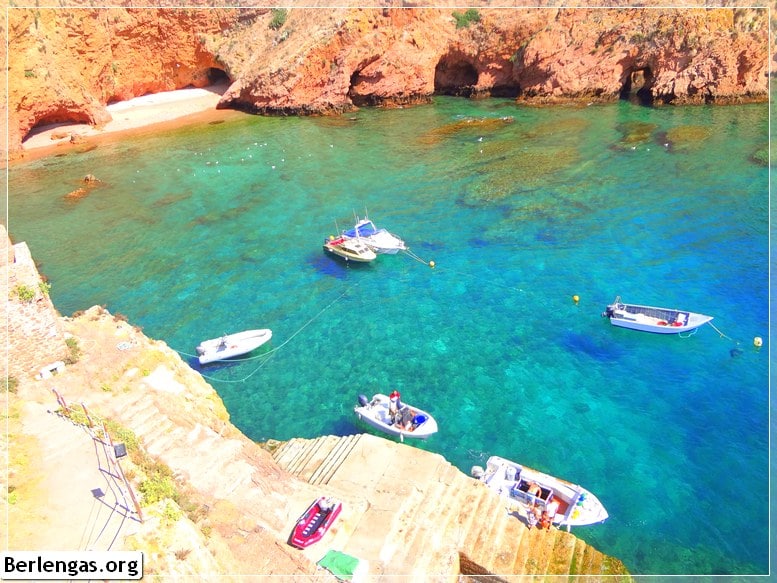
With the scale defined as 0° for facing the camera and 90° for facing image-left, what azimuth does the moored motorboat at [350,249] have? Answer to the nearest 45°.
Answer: approximately 315°

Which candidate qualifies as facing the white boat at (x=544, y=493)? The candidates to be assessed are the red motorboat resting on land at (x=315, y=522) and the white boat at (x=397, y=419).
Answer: the white boat at (x=397, y=419)

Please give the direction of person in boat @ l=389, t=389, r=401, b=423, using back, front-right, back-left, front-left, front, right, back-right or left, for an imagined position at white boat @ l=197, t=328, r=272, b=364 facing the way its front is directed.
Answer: right

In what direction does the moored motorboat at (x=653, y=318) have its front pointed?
to the viewer's right

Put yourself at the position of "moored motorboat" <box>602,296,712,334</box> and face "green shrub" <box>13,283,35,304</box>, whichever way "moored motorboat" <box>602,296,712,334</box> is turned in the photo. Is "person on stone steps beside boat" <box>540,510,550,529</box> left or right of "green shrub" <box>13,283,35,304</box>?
left

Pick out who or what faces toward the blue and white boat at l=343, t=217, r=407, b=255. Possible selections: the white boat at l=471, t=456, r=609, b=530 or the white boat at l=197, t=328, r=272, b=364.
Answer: the white boat at l=197, t=328, r=272, b=364

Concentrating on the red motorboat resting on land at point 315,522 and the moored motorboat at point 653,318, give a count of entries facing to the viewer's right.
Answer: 1

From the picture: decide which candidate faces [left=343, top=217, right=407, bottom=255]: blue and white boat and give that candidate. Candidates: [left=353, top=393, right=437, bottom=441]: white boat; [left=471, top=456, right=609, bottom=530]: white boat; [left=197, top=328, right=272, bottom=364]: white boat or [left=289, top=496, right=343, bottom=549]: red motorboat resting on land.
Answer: [left=197, top=328, right=272, bottom=364]: white boat

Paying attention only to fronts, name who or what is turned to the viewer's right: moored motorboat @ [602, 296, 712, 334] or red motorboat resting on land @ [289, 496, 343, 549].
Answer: moored motorboat @ [602, 296, 712, 334]

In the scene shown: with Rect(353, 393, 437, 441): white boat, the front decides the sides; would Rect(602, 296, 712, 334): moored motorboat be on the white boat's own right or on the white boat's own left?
on the white boat's own left
